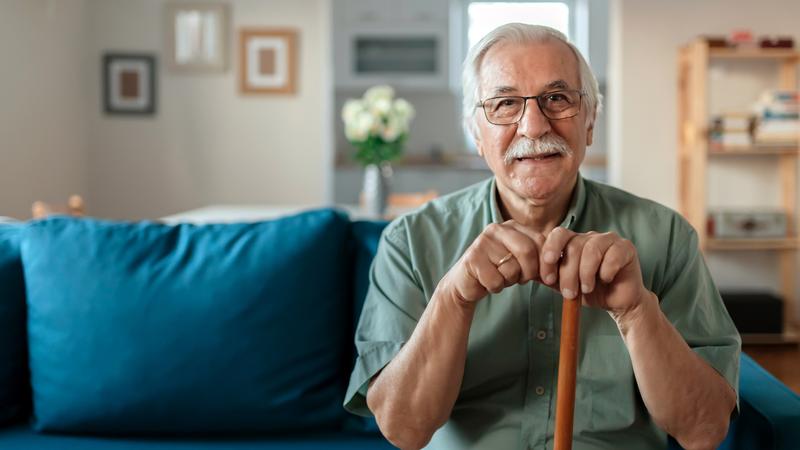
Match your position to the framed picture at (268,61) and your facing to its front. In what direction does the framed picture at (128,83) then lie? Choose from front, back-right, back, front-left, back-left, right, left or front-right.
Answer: right

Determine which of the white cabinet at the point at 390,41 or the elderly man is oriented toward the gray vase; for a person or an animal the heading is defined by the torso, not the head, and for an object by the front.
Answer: the white cabinet

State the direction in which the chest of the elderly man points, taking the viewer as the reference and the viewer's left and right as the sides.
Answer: facing the viewer

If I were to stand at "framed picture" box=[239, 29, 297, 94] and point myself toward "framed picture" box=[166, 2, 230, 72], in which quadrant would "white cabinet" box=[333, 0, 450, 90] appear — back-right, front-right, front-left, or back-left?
back-right

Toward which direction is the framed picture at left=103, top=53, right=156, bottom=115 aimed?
toward the camera

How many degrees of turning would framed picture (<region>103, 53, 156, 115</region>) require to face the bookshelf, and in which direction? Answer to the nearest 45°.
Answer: approximately 45° to its left

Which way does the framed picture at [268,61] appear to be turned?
toward the camera

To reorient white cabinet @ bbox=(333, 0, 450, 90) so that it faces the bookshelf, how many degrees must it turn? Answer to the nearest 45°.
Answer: approximately 45° to its left

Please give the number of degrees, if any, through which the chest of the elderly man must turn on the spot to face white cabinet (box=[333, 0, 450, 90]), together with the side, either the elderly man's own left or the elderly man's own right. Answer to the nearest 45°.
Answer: approximately 180°

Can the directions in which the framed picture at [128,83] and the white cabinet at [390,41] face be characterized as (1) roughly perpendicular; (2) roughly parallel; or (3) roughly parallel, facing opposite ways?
roughly parallel

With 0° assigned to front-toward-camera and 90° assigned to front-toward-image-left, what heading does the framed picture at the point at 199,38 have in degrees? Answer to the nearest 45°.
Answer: approximately 0°

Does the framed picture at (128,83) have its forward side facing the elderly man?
yes

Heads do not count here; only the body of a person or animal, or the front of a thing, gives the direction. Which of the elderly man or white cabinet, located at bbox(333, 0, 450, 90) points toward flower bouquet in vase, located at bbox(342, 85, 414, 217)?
the white cabinet

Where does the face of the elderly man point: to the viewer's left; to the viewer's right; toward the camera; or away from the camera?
toward the camera
